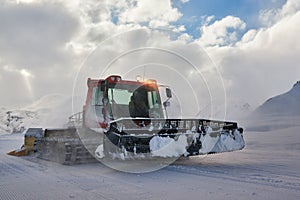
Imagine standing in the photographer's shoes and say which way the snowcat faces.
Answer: facing the viewer and to the right of the viewer
